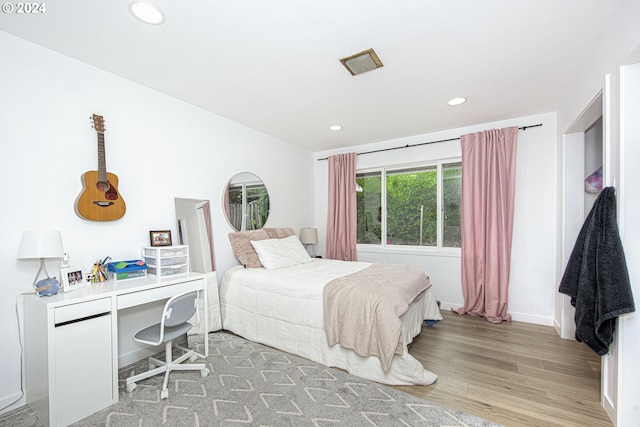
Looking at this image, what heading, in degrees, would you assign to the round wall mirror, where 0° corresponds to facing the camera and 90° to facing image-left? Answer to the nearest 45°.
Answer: approximately 315°

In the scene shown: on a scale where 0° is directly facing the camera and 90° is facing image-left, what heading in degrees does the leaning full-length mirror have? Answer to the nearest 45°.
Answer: approximately 315°

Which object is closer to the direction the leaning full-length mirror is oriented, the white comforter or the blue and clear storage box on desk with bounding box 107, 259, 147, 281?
the white comforter

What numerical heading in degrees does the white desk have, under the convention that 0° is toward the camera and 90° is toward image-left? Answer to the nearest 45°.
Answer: approximately 315°

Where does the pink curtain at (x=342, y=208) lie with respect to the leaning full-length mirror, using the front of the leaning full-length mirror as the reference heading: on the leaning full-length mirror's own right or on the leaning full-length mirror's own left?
on the leaning full-length mirror's own left

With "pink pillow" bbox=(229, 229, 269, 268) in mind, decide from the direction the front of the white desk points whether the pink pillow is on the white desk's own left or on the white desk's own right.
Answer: on the white desk's own left

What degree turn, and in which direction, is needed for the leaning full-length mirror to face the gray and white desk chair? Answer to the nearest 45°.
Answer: approximately 45° to its right

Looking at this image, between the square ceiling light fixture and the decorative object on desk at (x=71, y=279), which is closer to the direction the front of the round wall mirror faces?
the square ceiling light fixture

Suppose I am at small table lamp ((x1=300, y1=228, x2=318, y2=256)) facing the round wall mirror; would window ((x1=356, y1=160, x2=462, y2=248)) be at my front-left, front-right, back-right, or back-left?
back-left
